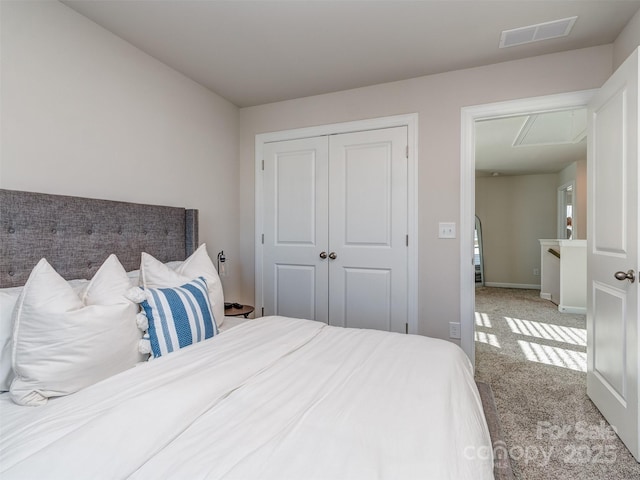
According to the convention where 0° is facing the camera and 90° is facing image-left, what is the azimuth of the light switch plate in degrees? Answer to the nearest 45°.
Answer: approximately 0°

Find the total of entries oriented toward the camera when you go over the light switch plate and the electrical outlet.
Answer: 2

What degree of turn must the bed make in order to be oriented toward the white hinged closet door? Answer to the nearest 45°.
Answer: approximately 90° to its left

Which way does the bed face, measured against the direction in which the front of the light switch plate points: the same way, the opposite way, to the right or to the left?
to the left

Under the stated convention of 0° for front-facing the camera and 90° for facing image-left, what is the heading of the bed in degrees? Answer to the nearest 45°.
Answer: approximately 315°

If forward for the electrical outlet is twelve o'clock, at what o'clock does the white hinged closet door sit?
The white hinged closet door is roughly at 3 o'clock from the electrical outlet.

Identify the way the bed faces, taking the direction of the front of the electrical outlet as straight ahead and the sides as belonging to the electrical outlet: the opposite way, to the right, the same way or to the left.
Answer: to the left

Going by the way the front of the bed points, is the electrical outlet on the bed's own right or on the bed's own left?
on the bed's own left

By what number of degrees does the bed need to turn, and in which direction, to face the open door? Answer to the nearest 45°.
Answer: approximately 45° to its left

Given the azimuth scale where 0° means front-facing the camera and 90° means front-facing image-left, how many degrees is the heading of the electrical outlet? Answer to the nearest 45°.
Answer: approximately 0°
